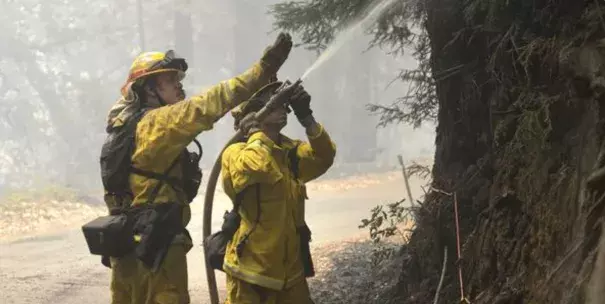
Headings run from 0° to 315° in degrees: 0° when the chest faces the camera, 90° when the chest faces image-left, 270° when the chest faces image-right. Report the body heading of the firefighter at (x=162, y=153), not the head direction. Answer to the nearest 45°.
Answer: approximately 270°

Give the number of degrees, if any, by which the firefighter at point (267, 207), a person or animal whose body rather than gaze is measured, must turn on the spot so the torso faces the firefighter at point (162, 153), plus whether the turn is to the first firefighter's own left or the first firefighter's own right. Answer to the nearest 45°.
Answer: approximately 180°

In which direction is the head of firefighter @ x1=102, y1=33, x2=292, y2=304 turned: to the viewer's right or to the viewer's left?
to the viewer's right

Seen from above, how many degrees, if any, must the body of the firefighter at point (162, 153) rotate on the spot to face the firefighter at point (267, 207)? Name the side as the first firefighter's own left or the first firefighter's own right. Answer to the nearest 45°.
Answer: approximately 45° to the first firefighter's own right
